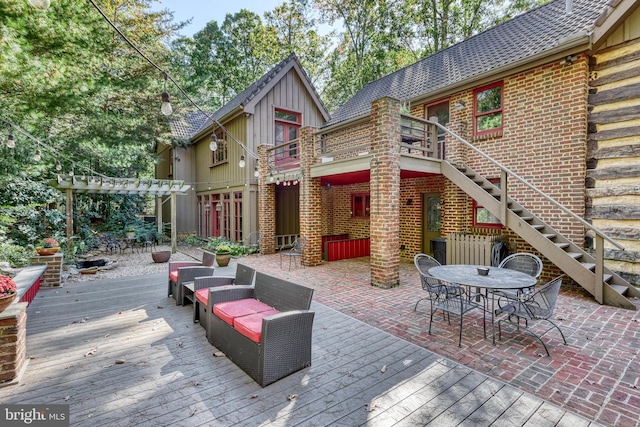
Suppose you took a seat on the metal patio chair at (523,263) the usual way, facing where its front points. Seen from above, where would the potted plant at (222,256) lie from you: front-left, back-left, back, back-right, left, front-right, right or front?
front-right

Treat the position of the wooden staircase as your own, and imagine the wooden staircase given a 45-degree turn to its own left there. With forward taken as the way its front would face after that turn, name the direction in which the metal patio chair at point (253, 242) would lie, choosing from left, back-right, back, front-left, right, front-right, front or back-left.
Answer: back

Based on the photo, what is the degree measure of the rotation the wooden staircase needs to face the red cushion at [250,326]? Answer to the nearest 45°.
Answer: approximately 90° to its right

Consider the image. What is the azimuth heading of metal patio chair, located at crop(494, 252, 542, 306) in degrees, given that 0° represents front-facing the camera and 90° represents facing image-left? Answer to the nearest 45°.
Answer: approximately 45°

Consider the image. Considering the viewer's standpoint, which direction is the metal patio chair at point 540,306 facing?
facing away from the viewer and to the left of the viewer

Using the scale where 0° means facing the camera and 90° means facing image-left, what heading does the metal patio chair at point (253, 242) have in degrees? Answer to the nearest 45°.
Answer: approximately 45°

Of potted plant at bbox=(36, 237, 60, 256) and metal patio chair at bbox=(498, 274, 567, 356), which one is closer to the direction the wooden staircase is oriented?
the metal patio chair

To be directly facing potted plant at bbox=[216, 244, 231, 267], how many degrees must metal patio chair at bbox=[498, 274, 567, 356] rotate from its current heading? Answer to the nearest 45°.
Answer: approximately 45° to its left

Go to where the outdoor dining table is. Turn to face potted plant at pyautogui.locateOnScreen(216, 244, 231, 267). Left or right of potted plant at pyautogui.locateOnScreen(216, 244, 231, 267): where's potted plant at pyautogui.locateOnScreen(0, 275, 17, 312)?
left
